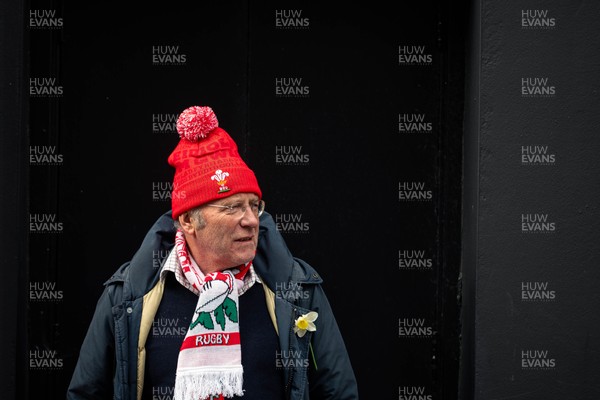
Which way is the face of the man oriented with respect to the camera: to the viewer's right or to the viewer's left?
to the viewer's right

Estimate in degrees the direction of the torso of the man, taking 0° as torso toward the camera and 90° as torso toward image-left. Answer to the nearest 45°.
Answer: approximately 0°
